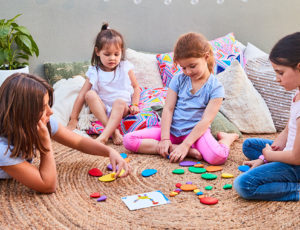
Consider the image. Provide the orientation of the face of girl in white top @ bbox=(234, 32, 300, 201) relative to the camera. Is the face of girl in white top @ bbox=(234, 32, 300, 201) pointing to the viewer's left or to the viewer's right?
to the viewer's left

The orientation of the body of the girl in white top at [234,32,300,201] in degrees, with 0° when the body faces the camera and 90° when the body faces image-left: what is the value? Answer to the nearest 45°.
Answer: approximately 90°

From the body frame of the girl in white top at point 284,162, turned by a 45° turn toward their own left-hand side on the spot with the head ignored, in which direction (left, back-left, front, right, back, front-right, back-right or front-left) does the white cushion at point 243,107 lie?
back-right

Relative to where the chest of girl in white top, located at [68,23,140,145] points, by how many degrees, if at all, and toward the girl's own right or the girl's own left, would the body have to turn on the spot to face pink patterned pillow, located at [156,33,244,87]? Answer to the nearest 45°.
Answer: approximately 135° to the girl's own left

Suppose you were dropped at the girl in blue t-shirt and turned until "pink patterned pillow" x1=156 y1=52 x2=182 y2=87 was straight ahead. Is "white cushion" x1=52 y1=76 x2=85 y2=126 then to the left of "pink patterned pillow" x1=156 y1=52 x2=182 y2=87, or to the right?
left

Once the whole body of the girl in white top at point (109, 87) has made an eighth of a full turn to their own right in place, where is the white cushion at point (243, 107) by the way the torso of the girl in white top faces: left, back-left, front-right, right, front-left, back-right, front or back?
back-left

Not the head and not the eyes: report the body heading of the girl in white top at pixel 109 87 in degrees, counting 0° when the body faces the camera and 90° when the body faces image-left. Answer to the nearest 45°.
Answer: approximately 0°

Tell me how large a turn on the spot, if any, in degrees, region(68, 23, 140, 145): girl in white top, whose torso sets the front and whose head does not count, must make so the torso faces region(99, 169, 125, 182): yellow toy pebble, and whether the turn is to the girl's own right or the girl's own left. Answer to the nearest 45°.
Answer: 0° — they already face it
